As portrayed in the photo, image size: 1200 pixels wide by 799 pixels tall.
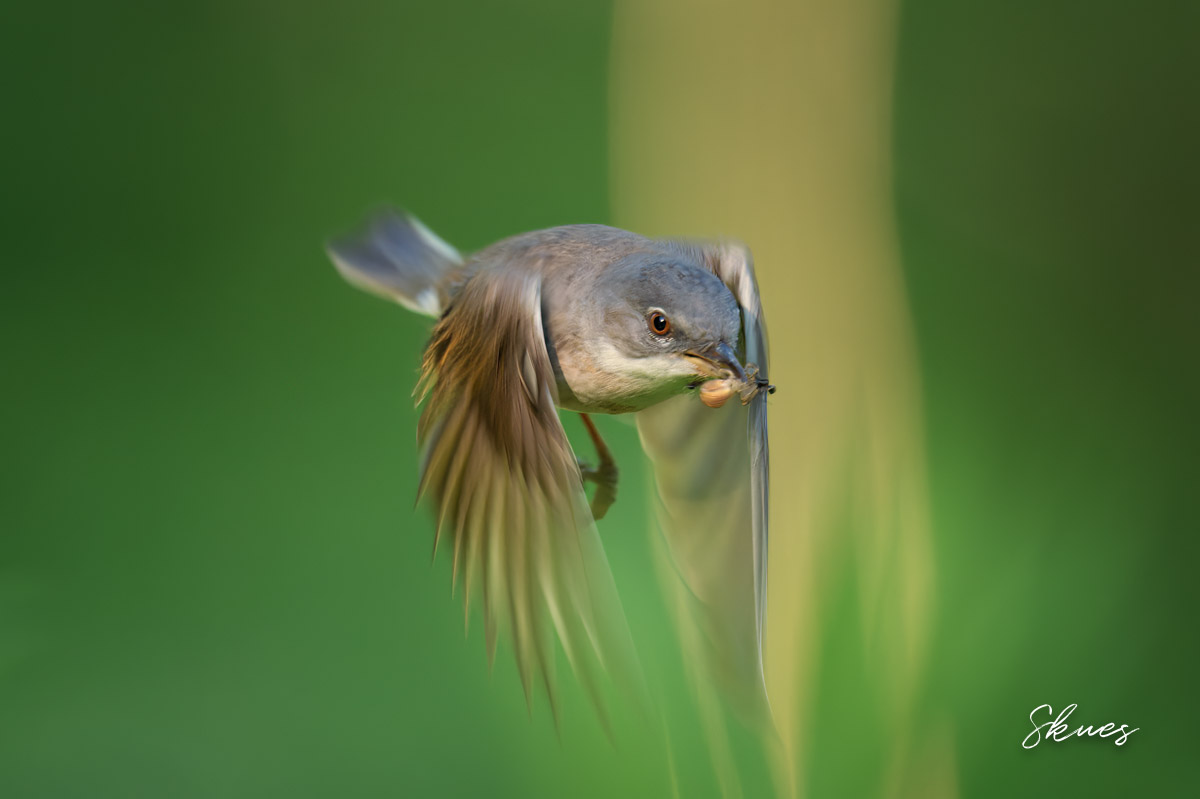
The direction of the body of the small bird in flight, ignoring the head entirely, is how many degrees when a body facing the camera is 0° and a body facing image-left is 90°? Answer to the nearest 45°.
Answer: approximately 315°
